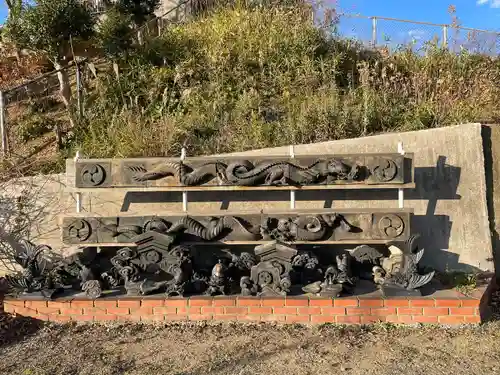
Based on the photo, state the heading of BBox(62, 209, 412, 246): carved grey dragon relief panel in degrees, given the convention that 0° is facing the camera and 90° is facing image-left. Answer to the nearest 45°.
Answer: approximately 0°

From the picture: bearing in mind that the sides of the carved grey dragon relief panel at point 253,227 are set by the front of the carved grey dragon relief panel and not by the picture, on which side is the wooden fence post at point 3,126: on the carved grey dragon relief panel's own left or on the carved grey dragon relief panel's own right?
on the carved grey dragon relief panel's own right
